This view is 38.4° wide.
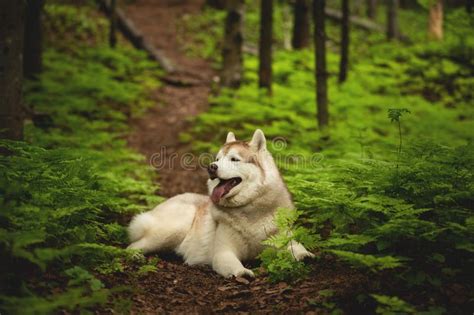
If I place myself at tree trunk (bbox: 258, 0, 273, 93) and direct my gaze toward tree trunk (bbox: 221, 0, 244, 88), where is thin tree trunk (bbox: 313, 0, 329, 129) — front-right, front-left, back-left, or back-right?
back-left

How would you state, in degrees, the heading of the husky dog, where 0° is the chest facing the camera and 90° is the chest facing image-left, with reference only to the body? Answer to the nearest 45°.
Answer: approximately 315°

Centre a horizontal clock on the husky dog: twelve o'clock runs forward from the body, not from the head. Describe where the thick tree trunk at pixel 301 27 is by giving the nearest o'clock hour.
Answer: The thick tree trunk is roughly at 8 o'clock from the husky dog.

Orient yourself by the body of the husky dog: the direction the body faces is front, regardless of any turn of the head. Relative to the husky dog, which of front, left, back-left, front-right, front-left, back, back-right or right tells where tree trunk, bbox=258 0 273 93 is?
back-left

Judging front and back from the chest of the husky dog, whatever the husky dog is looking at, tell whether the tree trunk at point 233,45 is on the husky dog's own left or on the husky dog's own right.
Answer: on the husky dog's own left

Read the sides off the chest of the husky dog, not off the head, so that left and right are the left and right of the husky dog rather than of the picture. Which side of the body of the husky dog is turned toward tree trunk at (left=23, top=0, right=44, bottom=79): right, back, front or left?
back

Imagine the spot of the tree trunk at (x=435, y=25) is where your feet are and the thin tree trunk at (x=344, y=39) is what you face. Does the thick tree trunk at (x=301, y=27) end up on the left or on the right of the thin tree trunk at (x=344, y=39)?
right

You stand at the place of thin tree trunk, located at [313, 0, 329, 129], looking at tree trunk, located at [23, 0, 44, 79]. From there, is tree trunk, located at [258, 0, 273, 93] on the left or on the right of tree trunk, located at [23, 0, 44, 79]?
right

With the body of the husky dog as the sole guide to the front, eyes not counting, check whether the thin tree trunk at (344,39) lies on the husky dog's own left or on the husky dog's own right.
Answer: on the husky dog's own left

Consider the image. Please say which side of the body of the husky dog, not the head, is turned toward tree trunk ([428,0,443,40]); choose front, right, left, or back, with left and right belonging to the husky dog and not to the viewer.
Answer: left

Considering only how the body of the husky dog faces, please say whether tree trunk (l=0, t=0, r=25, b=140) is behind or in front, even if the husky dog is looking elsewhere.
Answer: behind
